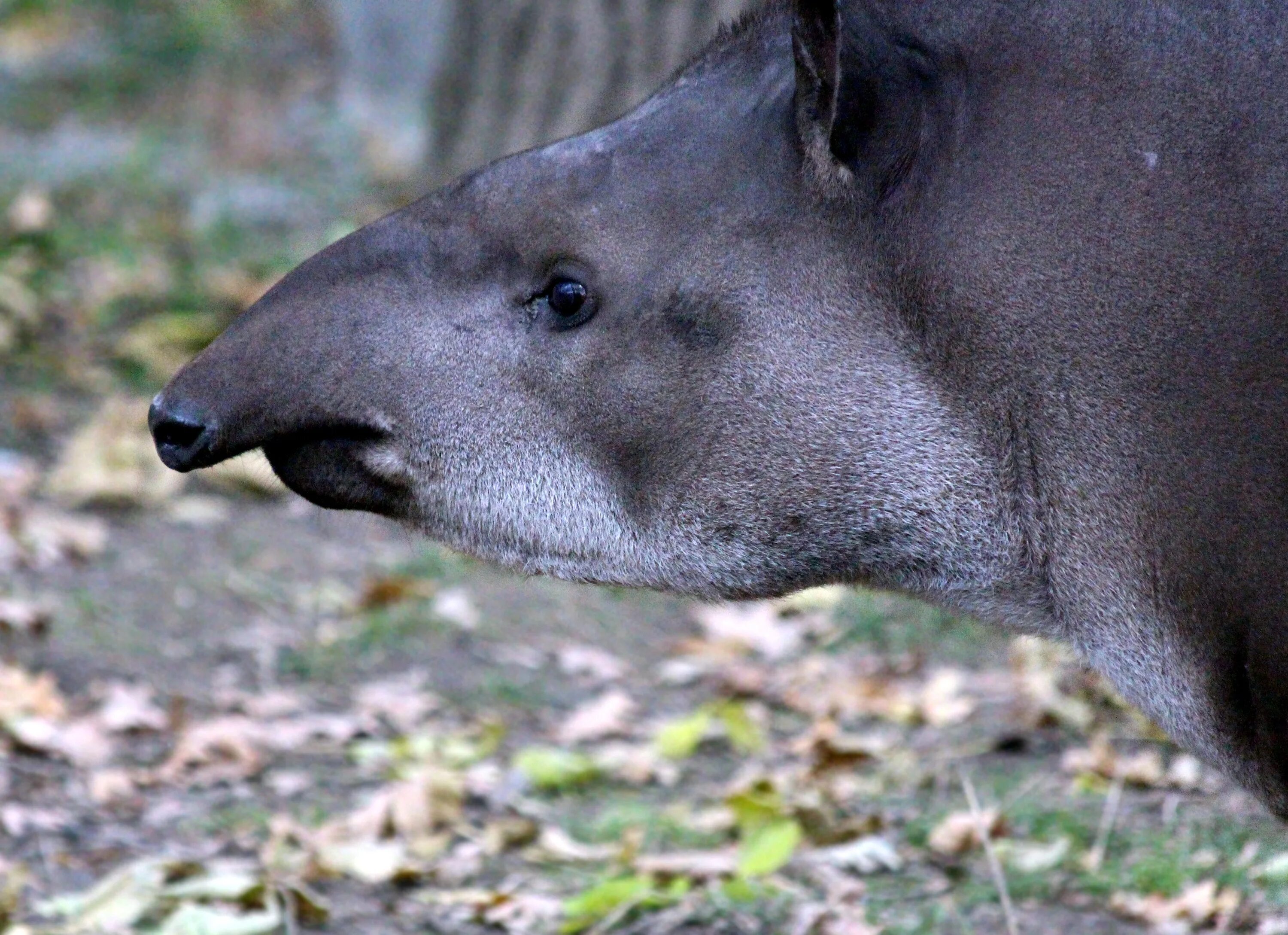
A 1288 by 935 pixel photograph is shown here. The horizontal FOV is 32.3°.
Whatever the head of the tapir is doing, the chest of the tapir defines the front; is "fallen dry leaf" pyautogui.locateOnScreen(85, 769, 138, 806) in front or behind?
in front

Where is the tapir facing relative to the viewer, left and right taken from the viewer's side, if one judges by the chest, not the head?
facing to the left of the viewer

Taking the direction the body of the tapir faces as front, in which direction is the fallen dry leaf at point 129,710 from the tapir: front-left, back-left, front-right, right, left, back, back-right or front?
front-right

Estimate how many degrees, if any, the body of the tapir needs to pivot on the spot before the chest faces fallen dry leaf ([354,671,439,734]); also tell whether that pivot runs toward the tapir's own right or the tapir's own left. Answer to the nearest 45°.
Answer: approximately 45° to the tapir's own right

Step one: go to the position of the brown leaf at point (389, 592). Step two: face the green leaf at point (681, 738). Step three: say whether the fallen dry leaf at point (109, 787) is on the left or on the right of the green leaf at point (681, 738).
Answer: right
